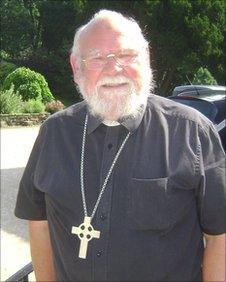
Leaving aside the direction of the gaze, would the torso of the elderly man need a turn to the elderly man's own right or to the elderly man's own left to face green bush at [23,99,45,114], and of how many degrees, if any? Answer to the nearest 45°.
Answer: approximately 180°

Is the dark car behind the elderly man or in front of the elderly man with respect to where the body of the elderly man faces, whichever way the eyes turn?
behind

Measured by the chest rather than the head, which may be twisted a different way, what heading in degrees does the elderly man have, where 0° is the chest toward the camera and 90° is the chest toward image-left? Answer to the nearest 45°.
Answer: approximately 0°

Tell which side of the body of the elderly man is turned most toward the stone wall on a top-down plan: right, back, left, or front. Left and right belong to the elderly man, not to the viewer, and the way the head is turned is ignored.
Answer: back

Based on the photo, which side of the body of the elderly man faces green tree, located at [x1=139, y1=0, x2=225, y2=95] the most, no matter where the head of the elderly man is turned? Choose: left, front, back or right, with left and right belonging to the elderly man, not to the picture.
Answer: back
